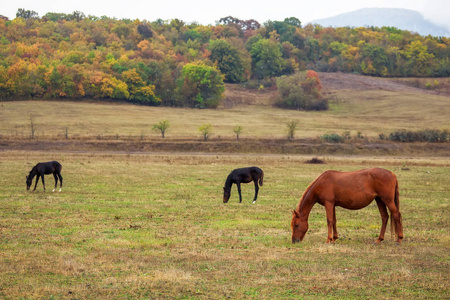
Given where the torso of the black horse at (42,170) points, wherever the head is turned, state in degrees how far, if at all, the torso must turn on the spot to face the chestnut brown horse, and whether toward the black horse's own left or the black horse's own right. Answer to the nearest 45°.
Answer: approximately 135° to the black horse's own left

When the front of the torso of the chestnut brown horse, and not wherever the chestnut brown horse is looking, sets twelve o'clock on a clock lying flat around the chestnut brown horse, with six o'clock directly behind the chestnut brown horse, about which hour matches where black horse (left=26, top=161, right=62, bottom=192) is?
The black horse is roughly at 1 o'clock from the chestnut brown horse.

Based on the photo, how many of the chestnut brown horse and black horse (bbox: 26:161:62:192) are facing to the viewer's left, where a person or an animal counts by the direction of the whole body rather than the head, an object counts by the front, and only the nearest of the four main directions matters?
2

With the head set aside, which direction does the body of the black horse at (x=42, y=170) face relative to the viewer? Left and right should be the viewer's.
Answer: facing to the left of the viewer

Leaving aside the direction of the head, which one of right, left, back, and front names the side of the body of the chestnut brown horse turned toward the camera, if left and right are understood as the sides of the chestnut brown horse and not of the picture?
left
